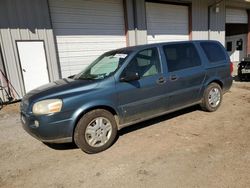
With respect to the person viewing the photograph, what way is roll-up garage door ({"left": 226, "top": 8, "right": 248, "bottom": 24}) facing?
facing the viewer

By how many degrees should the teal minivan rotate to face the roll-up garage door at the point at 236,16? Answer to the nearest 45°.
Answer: approximately 180°

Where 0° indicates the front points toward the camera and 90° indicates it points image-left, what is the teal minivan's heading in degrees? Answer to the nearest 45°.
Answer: approximately 45°

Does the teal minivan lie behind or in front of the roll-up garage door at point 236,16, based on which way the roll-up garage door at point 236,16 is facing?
in front

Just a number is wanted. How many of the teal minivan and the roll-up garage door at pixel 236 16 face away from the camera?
0
